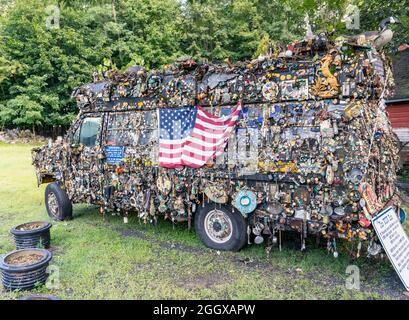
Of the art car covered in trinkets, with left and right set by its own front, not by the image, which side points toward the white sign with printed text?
back

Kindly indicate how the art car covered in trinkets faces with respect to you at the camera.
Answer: facing away from the viewer and to the left of the viewer
